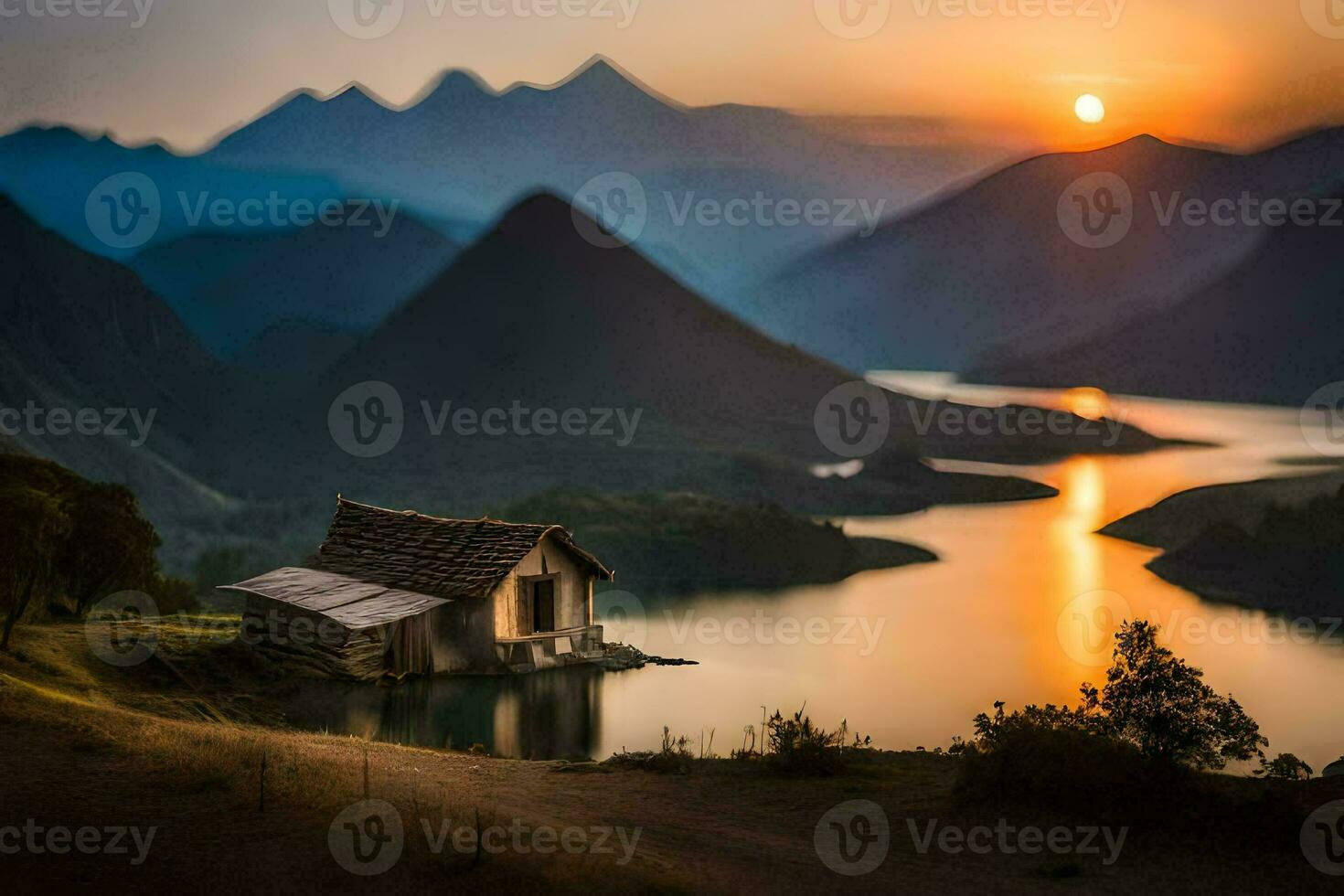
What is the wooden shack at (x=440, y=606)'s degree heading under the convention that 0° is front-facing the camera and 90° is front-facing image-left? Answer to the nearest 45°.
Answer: approximately 315°

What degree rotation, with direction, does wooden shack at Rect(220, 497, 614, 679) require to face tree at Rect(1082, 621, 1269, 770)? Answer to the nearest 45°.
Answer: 0° — it already faces it

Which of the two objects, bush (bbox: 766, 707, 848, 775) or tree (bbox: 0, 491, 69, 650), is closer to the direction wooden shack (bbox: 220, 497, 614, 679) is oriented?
the bush
